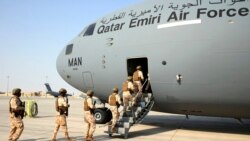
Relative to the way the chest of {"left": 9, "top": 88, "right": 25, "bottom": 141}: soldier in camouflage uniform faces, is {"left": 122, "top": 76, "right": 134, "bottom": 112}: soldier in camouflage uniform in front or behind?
in front

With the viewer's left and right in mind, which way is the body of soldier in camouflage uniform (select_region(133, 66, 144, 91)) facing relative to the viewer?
facing away from the viewer and to the right of the viewer

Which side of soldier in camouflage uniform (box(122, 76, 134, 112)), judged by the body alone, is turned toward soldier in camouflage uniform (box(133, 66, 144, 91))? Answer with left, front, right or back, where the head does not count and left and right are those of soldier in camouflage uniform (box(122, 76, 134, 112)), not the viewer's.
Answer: front

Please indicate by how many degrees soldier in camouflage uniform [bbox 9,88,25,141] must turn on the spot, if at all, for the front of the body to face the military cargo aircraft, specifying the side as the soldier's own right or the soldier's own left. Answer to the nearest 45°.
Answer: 0° — they already face it

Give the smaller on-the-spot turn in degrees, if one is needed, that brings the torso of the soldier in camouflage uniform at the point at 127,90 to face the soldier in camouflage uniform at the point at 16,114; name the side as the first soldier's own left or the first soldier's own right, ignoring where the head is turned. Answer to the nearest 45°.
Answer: approximately 180°

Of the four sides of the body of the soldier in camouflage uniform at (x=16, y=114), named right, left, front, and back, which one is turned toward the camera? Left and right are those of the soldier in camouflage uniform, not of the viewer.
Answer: right

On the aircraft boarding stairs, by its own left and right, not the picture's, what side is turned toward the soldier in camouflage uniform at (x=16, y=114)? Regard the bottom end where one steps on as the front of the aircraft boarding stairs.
front

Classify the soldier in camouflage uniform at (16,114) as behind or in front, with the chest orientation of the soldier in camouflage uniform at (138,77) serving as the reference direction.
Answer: behind

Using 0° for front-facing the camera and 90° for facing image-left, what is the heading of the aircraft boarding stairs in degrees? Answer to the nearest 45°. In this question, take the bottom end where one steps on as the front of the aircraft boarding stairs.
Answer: approximately 45°

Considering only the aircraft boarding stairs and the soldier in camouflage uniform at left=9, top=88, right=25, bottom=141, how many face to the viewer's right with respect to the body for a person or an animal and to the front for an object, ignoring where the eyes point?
1

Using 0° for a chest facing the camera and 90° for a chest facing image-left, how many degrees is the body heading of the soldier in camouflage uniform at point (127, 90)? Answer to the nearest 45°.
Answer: approximately 225°
